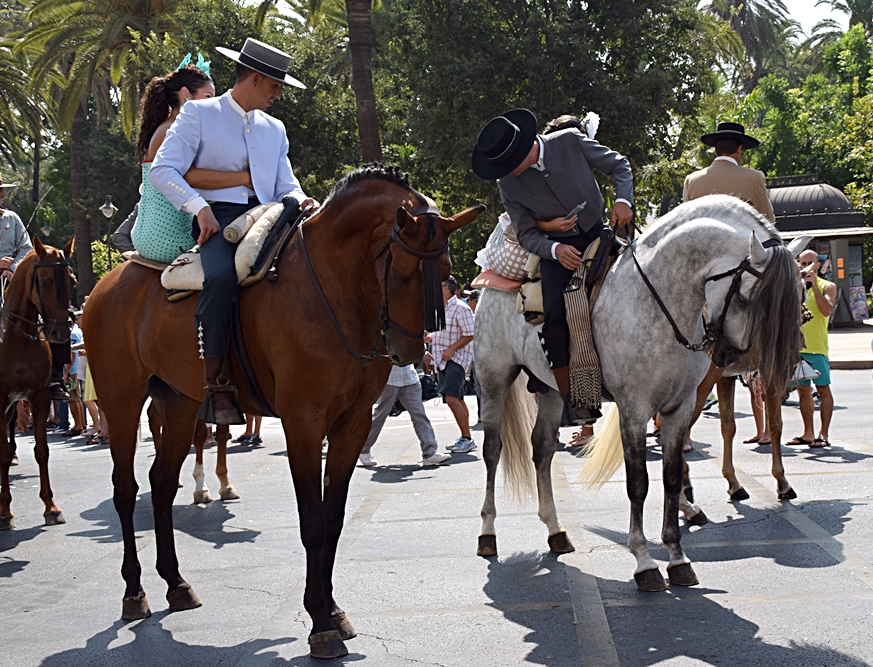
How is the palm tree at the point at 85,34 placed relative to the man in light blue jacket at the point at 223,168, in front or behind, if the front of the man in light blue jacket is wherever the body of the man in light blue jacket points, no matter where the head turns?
behind

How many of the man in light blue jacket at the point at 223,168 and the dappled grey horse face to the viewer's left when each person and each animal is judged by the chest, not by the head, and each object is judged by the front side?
0

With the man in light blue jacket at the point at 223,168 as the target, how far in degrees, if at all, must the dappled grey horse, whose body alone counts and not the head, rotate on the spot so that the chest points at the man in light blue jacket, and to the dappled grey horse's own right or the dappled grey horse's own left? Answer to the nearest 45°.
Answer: approximately 135° to the dappled grey horse's own right

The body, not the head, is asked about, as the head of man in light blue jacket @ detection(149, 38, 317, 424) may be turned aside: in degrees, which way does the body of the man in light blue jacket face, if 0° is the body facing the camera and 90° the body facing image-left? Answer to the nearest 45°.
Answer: approximately 315°

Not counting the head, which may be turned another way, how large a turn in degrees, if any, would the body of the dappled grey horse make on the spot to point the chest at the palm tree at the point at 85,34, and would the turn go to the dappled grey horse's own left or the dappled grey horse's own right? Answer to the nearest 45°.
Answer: approximately 180°

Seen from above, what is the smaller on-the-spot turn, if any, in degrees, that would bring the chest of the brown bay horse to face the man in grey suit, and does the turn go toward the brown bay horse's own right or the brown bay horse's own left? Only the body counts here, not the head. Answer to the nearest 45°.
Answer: approximately 90° to the brown bay horse's own left

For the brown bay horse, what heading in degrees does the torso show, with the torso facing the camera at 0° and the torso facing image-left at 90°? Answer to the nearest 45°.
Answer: approximately 315°

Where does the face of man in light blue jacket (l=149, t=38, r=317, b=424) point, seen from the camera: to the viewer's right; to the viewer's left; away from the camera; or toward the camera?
to the viewer's right

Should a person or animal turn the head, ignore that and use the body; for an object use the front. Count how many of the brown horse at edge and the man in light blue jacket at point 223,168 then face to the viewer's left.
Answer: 0

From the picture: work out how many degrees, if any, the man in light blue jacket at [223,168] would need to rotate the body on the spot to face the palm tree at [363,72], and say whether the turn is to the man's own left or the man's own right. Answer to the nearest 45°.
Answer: approximately 135° to the man's own left

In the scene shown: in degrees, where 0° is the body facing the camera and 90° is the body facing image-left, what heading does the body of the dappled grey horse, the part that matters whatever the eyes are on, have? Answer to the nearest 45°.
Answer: approximately 315°

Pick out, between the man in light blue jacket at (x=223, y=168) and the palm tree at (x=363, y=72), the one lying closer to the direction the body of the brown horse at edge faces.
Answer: the man in light blue jacket
